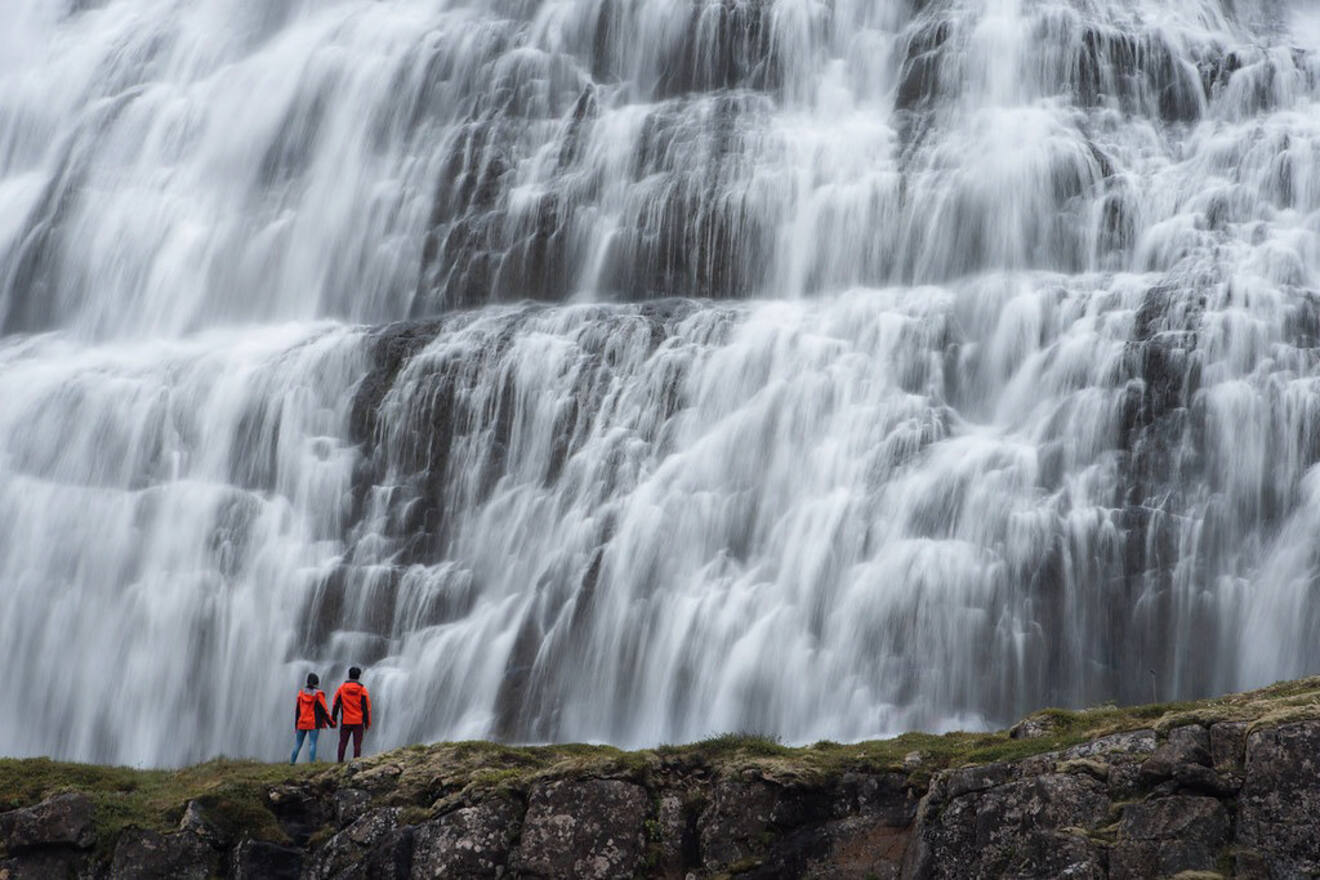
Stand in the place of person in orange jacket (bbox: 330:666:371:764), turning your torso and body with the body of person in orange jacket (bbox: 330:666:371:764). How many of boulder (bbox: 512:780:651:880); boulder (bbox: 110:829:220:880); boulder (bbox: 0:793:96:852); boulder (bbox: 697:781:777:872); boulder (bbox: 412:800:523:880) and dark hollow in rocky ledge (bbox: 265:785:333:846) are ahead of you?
0

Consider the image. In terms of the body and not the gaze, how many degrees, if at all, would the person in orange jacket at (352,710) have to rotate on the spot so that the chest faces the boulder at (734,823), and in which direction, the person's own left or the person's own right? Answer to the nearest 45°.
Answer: approximately 135° to the person's own right

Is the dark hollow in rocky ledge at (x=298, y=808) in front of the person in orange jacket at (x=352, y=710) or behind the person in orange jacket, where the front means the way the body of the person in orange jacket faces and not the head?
behind

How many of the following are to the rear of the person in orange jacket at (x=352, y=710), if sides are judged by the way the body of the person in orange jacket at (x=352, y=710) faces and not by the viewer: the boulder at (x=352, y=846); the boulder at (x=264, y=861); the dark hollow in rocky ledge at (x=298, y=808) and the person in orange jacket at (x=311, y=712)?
3

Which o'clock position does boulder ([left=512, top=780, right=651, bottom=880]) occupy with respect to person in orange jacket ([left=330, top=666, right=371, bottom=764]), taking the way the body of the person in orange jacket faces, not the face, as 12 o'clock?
The boulder is roughly at 5 o'clock from the person in orange jacket.

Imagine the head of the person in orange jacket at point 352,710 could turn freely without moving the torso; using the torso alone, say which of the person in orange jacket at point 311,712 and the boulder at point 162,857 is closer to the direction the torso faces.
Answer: the person in orange jacket

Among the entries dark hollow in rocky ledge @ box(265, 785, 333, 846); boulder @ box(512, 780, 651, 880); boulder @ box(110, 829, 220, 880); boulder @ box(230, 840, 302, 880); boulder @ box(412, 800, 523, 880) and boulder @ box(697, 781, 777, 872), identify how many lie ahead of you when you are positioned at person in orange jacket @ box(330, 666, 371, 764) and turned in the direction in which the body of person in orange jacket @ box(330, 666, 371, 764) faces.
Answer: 0

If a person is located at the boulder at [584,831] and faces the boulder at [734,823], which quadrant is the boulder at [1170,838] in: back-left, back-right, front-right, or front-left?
front-right

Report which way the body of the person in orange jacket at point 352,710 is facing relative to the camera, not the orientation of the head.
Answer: away from the camera

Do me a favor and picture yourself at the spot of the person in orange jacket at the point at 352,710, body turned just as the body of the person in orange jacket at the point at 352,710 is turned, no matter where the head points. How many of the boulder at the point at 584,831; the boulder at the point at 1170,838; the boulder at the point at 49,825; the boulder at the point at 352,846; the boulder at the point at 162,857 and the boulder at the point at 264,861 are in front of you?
0

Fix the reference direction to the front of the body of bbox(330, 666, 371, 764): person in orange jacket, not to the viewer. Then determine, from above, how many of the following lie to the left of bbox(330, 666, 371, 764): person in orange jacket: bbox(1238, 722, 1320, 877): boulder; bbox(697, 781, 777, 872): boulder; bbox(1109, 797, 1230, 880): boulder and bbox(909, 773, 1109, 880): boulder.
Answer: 0

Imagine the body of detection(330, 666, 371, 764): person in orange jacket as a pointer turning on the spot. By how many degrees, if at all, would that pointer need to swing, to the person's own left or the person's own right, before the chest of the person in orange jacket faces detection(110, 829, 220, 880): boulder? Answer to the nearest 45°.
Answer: approximately 135° to the person's own left

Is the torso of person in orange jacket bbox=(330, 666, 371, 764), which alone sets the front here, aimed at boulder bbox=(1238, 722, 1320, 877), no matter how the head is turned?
no

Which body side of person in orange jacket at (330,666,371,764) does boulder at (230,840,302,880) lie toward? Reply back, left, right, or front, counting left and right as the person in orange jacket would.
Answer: back

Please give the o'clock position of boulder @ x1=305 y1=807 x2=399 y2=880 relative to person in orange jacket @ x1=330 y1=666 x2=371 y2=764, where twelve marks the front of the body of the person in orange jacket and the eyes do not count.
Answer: The boulder is roughly at 6 o'clock from the person in orange jacket.

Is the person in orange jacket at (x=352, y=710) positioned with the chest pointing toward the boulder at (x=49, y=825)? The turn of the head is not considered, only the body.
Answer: no
